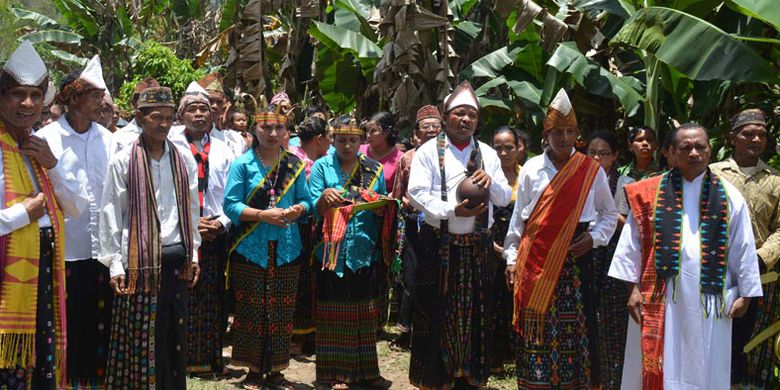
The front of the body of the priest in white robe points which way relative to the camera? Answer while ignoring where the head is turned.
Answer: toward the camera

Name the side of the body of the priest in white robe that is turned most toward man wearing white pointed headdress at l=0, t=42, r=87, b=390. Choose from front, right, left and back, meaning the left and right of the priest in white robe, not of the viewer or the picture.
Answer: right

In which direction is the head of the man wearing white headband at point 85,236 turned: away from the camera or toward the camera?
toward the camera

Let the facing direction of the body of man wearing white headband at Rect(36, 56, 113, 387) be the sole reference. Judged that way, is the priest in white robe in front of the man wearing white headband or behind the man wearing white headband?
in front

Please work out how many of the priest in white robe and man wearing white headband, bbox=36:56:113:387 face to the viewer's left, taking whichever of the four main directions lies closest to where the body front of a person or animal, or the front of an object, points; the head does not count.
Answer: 0

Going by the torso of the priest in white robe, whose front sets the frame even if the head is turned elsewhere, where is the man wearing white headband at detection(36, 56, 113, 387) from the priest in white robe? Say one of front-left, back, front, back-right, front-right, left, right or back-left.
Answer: right

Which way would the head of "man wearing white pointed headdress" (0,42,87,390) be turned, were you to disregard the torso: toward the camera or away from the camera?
toward the camera

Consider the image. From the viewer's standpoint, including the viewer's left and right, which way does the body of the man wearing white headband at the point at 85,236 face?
facing the viewer and to the right of the viewer

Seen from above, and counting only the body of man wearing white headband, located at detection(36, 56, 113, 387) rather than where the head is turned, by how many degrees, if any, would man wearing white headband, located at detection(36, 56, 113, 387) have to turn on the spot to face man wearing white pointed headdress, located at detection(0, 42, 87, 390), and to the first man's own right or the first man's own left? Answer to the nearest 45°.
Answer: approximately 45° to the first man's own right
